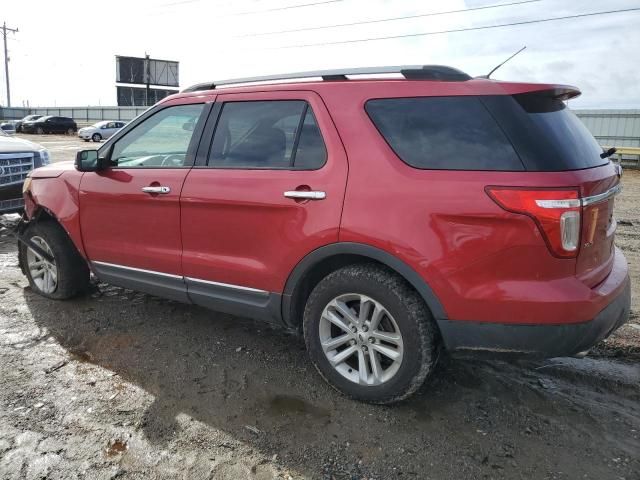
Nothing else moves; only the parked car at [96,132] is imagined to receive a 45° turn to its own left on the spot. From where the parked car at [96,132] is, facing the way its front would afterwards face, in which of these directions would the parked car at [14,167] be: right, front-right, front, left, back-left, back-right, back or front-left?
front

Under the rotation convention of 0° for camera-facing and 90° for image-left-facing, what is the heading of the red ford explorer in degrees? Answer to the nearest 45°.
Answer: approximately 135°

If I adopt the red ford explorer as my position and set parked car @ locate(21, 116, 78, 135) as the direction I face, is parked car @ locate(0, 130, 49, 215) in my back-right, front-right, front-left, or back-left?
front-left

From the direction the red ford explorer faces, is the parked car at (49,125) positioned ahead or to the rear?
ahead

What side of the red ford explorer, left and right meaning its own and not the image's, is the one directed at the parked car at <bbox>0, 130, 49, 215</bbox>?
front

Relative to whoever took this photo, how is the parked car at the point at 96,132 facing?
facing the viewer and to the left of the viewer

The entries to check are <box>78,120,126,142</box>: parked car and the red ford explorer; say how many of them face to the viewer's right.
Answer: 0

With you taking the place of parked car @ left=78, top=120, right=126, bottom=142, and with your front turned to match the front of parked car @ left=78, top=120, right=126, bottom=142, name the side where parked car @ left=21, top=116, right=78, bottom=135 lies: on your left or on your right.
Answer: on your right
